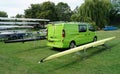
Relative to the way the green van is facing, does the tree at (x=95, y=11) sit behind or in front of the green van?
in front
